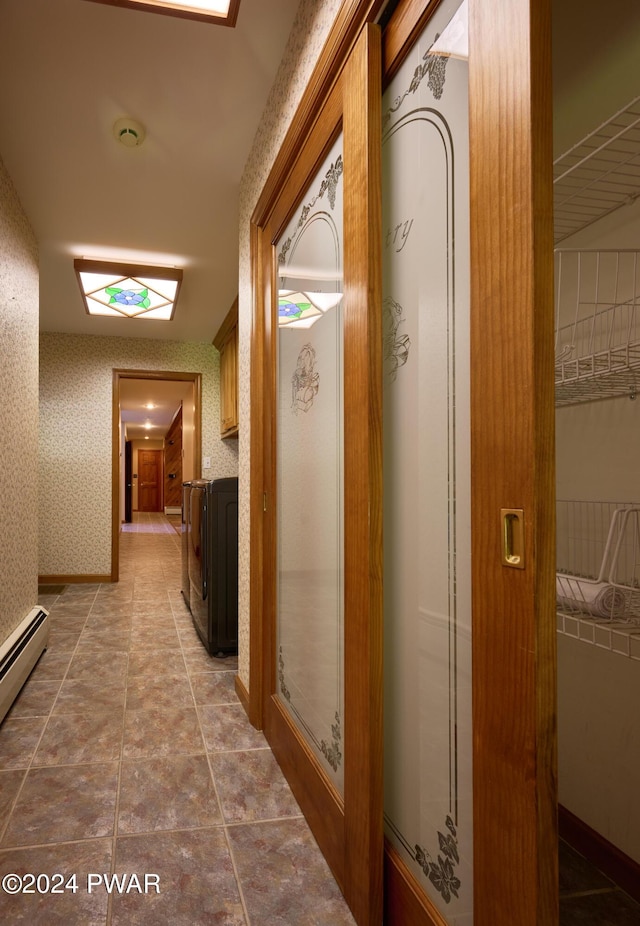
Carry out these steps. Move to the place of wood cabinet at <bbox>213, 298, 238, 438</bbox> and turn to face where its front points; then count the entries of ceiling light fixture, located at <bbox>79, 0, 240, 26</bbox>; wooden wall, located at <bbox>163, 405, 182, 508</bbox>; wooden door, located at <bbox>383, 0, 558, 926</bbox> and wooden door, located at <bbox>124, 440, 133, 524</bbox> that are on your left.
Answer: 2

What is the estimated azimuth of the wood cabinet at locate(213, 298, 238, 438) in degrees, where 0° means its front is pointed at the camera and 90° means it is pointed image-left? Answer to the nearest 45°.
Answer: approximately 90°

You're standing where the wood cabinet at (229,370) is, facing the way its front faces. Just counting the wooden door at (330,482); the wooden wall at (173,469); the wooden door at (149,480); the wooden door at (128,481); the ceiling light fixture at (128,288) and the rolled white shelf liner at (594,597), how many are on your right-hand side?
3

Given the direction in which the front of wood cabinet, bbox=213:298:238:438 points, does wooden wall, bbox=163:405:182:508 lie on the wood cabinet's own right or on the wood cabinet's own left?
on the wood cabinet's own right

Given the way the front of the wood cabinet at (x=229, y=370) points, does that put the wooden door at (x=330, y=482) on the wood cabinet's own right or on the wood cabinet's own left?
on the wood cabinet's own left

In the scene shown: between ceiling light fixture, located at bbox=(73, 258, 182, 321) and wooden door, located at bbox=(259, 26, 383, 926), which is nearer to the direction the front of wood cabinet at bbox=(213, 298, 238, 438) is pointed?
the ceiling light fixture

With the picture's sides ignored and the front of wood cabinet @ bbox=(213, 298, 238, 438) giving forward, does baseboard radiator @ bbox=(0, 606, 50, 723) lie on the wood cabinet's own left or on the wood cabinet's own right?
on the wood cabinet's own left

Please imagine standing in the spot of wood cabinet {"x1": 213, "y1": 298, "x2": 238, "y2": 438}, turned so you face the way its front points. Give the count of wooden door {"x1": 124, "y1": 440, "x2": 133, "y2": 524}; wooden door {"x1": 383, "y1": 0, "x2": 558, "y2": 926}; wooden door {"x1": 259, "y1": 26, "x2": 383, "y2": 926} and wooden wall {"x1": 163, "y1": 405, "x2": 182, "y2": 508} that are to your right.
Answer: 2

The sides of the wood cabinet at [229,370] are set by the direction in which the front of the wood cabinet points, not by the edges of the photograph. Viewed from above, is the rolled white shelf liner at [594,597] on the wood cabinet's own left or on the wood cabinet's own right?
on the wood cabinet's own left

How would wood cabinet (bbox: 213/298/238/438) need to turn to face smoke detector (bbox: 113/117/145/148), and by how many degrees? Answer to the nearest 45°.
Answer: approximately 90° to its left

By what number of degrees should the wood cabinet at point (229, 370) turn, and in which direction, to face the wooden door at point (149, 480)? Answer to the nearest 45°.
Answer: approximately 90° to its right

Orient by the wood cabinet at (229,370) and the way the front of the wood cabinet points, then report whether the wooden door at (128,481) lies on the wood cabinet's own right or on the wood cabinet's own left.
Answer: on the wood cabinet's own right
